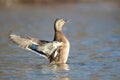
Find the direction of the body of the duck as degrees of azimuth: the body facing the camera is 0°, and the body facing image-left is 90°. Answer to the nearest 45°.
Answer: approximately 270°
